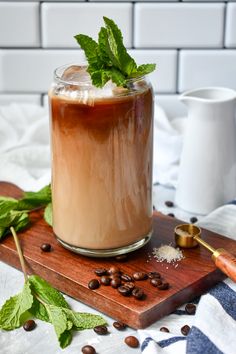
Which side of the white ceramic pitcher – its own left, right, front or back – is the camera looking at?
left

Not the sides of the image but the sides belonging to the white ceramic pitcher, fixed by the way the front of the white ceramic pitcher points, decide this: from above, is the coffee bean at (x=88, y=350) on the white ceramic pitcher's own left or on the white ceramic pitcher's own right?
on the white ceramic pitcher's own left
